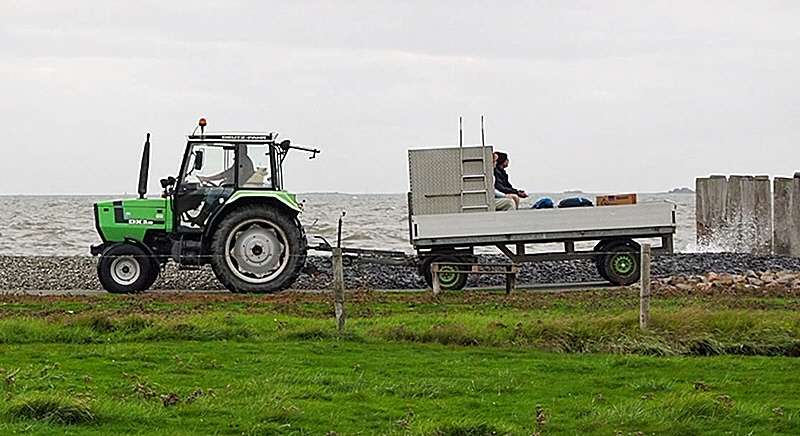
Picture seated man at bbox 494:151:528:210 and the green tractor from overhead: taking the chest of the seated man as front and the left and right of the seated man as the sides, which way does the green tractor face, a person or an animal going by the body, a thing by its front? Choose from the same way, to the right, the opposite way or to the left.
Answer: the opposite way

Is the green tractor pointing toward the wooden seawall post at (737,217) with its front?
no

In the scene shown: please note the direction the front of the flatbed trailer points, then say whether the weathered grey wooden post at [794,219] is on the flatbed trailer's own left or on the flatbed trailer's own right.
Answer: on the flatbed trailer's own right

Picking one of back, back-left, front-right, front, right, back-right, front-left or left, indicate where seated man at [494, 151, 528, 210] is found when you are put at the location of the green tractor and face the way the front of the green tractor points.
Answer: back

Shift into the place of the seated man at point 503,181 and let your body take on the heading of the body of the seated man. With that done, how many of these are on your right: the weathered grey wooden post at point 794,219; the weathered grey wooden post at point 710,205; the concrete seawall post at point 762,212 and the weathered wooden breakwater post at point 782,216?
0

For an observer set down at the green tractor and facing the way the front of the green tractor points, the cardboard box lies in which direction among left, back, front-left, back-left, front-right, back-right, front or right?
back

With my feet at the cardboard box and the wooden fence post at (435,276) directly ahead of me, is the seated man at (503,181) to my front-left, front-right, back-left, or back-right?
front-right

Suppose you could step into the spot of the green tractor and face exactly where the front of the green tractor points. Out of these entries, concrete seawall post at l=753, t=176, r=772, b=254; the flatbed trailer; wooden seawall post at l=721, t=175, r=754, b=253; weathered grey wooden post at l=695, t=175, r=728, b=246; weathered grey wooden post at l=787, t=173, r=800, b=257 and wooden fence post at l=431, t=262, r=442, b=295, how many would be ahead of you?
0

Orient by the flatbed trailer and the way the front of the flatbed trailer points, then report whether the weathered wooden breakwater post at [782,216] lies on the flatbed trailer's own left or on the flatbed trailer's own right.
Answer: on the flatbed trailer's own right

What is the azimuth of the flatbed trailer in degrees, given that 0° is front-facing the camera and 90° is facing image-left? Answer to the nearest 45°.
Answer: approximately 90°

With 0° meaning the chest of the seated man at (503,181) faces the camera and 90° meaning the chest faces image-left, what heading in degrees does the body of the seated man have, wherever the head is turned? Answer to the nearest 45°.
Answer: approximately 270°

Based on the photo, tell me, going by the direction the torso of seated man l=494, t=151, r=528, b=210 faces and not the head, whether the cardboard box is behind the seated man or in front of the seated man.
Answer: in front

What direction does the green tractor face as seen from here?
to the viewer's left

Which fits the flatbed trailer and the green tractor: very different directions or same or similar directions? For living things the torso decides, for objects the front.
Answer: same or similar directions

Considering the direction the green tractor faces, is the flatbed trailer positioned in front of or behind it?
behind
